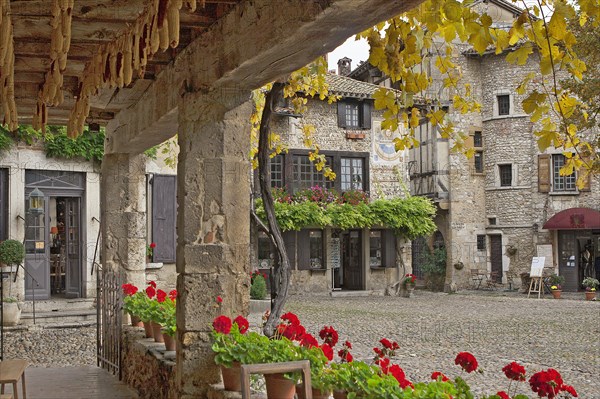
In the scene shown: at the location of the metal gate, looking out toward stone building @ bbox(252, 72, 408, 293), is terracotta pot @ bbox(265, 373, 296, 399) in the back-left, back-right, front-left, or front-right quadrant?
back-right

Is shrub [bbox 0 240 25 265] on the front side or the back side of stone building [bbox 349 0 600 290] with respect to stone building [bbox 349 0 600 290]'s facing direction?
on the front side

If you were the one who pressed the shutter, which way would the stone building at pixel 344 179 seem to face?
facing the viewer

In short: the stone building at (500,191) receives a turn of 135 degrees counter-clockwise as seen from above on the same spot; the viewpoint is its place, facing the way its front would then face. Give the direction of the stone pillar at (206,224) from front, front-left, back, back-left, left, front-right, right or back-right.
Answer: back-right

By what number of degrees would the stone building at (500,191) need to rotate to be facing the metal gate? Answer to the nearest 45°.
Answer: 0° — it already faces it

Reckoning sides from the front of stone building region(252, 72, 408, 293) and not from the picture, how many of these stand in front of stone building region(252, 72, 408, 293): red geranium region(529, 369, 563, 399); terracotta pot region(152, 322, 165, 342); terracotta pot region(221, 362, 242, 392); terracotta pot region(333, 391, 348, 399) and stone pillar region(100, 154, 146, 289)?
5

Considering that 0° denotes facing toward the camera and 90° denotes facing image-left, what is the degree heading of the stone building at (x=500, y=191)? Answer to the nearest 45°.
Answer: approximately 0°

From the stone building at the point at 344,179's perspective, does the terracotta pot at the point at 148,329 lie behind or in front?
in front

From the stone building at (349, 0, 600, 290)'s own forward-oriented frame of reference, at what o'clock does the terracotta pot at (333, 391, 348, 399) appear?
The terracotta pot is roughly at 12 o'clock from the stone building.

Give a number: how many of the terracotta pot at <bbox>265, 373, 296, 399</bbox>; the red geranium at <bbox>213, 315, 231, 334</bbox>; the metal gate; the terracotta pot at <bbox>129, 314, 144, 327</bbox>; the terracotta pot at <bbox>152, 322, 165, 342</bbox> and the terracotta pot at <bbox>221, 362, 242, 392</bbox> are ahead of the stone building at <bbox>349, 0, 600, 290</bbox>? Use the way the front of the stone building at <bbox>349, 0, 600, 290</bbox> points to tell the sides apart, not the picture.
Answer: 6

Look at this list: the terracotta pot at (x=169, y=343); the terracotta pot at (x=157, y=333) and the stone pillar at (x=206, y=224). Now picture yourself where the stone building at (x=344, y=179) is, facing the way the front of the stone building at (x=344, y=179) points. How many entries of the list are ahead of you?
3

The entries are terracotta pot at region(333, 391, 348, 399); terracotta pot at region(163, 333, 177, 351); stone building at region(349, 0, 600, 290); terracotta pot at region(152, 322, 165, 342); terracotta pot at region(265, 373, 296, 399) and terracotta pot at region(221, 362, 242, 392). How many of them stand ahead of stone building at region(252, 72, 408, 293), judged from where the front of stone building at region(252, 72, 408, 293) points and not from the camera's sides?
5

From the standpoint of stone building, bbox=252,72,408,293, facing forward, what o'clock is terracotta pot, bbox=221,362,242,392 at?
The terracotta pot is roughly at 12 o'clock from the stone building.

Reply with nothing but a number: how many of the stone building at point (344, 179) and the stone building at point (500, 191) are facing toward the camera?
2

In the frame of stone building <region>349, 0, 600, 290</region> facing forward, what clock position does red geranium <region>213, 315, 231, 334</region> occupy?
The red geranium is roughly at 12 o'clock from the stone building.

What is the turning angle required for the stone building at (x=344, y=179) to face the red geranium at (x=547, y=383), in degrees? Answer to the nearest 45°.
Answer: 0° — it already faces it

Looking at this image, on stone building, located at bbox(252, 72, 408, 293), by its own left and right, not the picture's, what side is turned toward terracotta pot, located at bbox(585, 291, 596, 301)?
left

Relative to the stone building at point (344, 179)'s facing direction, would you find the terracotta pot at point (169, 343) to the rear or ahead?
ahead

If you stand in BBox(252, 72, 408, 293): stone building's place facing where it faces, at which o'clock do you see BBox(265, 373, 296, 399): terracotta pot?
The terracotta pot is roughly at 12 o'clock from the stone building.
